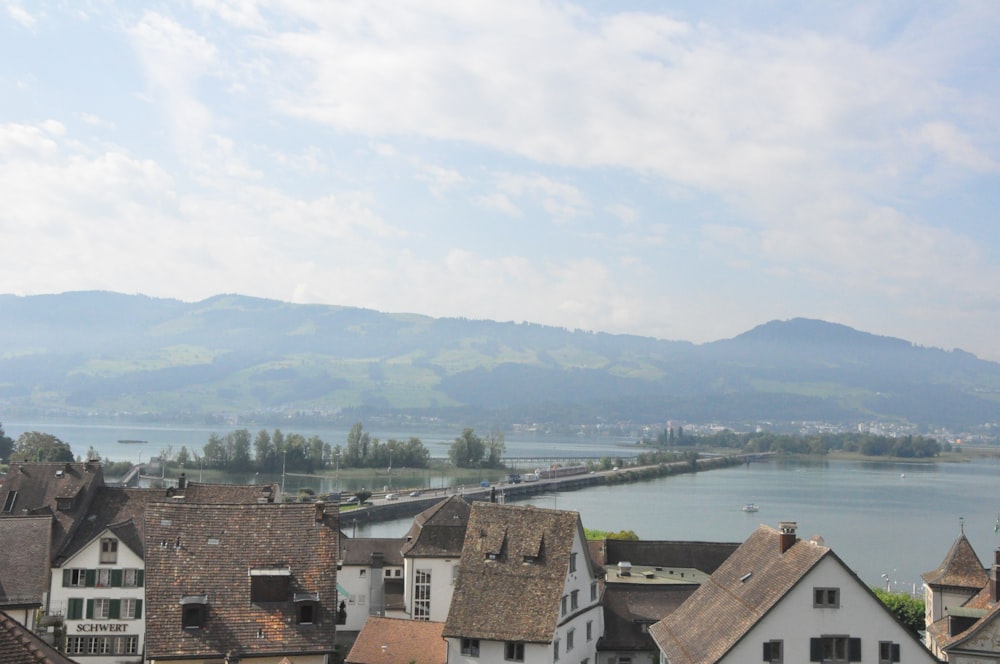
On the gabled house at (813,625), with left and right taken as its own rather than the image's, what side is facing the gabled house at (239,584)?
right

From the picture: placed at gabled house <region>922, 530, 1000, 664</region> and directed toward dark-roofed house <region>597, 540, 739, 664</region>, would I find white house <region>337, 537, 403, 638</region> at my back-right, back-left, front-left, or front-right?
front-right

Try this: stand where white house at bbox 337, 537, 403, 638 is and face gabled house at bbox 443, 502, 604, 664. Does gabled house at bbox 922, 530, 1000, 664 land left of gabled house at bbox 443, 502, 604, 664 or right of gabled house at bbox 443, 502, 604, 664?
left

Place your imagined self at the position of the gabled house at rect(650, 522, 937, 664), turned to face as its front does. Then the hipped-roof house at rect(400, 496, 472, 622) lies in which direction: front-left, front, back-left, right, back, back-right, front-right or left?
back-right

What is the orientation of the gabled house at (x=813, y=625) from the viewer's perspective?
toward the camera

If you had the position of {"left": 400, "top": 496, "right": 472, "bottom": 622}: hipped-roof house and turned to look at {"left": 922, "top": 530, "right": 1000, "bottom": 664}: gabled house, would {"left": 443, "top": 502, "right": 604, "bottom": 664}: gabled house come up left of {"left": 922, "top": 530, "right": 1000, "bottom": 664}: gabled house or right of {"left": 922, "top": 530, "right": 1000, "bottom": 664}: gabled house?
right

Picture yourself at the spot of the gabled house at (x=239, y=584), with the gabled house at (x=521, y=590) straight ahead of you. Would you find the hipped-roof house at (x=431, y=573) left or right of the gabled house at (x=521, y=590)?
left

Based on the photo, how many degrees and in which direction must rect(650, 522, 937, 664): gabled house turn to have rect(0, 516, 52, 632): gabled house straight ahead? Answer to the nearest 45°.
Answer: approximately 90° to its right

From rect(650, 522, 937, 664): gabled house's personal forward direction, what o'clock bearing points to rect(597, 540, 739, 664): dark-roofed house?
rect(597, 540, 739, 664): dark-roofed house is roughly at 5 o'clock from rect(650, 522, 937, 664): gabled house.

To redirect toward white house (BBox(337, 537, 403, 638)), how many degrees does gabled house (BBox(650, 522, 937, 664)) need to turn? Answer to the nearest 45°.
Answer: approximately 135° to its right
